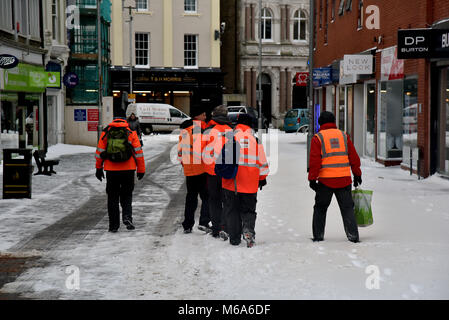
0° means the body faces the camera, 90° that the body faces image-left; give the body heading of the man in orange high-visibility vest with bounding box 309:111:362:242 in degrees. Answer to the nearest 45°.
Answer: approximately 180°

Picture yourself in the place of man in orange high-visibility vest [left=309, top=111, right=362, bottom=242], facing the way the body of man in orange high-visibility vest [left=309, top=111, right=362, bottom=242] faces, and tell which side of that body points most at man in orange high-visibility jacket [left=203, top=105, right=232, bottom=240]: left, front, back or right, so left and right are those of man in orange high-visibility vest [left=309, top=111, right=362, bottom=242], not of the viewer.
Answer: left

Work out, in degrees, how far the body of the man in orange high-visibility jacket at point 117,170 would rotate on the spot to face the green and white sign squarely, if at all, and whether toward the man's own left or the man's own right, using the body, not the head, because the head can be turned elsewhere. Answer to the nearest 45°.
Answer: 0° — they already face it

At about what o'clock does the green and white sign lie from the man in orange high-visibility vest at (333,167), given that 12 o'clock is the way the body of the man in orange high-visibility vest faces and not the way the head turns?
The green and white sign is roughly at 11 o'clock from the man in orange high-visibility vest.

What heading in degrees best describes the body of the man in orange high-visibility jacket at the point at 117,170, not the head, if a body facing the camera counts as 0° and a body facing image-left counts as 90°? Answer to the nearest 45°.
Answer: approximately 180°

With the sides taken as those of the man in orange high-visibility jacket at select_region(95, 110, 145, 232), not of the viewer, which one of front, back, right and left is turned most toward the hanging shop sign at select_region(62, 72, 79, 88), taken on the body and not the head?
front

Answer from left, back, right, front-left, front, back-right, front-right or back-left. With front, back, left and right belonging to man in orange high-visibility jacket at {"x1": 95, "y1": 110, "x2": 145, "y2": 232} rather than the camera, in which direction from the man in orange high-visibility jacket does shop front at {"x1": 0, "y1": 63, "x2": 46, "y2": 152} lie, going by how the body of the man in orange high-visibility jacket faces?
front

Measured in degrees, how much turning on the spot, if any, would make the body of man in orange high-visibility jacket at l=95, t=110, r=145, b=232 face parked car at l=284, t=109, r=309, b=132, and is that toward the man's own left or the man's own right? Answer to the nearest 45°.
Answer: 0° — they already face it

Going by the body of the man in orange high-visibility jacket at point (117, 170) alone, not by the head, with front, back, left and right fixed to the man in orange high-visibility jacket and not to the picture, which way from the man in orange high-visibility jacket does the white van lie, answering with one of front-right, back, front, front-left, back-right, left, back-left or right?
front

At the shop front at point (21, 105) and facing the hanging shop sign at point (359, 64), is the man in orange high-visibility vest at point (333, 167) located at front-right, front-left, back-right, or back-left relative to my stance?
front-right

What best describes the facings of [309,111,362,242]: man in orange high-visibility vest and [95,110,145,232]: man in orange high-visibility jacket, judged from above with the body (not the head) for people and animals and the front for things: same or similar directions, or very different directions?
same or similar directions

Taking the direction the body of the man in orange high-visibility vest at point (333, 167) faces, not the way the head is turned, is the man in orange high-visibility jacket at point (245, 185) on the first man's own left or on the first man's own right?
on the first man's own left

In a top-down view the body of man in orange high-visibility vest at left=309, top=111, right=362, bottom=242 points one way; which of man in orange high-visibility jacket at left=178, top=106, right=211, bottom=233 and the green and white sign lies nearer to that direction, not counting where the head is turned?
the green and white sign

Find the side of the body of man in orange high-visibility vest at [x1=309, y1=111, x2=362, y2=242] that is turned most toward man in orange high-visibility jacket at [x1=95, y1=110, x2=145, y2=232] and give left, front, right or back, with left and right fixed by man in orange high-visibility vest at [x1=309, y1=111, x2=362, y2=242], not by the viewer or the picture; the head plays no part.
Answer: left

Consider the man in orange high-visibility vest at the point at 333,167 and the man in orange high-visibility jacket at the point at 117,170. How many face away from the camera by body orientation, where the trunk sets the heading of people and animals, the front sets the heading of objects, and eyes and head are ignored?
2
